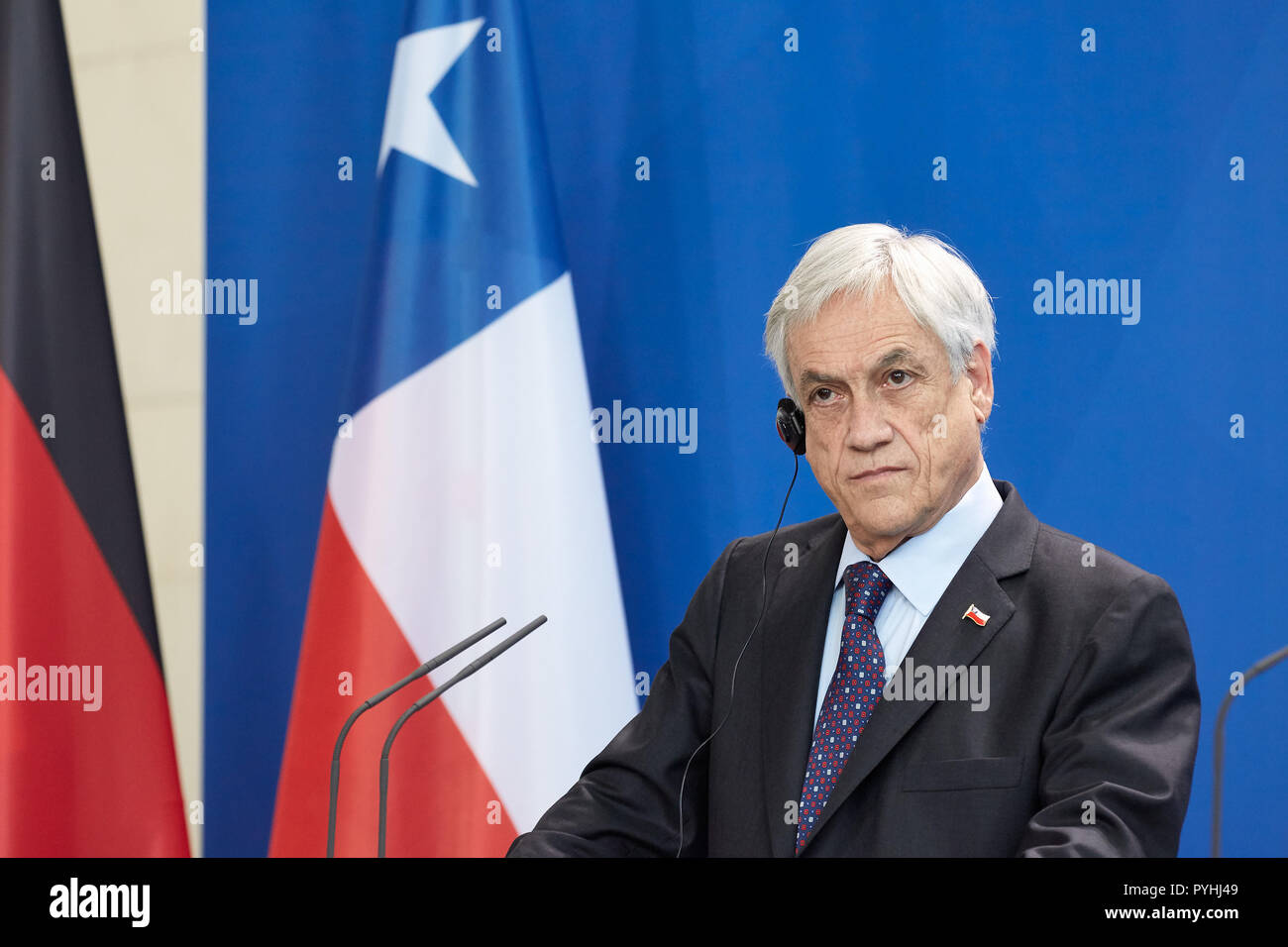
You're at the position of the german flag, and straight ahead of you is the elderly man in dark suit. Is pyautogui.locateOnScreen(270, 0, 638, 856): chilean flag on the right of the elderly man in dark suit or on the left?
left

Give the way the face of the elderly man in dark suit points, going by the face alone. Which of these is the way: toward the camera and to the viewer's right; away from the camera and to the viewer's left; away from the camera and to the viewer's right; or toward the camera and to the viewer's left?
toward the camera and to the viewer's left

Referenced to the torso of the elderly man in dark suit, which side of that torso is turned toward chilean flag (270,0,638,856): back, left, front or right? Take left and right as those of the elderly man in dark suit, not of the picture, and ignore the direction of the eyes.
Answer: right

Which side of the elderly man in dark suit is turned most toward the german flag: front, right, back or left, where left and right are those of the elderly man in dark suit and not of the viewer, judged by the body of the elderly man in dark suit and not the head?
right

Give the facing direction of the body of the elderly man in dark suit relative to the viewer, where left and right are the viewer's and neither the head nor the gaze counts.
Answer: facing the viewer and to the left of the viewer
